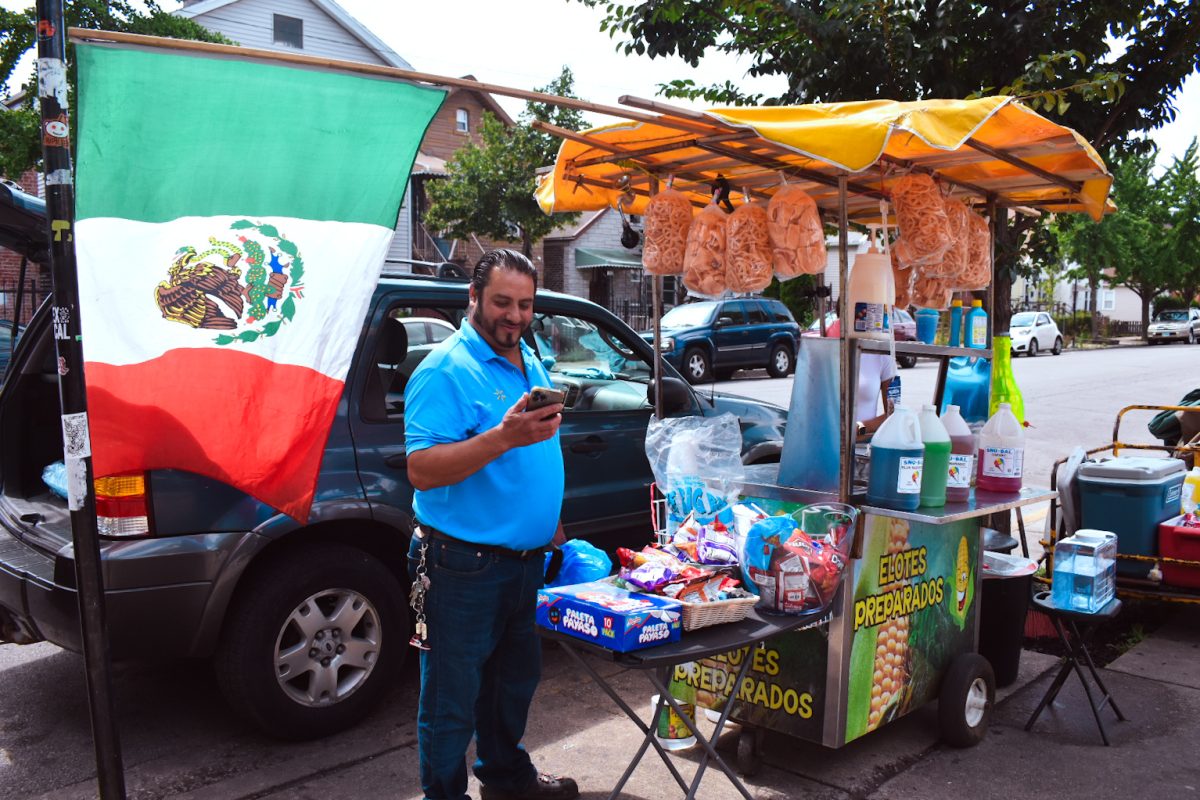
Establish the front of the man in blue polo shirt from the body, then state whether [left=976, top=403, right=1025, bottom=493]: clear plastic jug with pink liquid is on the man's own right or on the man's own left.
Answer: on the man's own left

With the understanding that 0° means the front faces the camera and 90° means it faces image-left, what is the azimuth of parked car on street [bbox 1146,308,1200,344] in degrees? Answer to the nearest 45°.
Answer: approximately 45°

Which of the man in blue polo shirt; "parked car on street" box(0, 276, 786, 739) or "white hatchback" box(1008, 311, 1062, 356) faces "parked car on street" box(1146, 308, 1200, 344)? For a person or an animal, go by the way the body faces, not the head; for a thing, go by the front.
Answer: "parked car on street" box(0, 276, 786, 739)

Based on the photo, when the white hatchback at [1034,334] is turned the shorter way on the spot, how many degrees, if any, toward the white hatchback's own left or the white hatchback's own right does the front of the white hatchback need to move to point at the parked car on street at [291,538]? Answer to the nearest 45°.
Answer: approximately 45° to the white hatchback's own left

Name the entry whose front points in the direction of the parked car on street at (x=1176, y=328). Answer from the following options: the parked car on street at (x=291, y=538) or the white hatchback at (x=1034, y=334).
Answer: the parked car on street at (x=291, y=538)

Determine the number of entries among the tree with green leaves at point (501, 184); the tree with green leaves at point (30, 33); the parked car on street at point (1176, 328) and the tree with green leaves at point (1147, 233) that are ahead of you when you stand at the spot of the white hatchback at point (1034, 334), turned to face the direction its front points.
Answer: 2

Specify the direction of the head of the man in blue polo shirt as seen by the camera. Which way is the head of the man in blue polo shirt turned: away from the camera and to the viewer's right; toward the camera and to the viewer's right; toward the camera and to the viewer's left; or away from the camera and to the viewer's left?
toward the camera and to the viewer's right

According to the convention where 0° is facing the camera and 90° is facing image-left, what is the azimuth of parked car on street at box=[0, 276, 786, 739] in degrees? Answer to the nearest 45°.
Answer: approximately 225°

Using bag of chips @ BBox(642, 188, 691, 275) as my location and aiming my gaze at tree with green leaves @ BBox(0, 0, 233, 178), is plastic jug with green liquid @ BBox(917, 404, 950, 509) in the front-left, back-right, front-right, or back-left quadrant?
back-right

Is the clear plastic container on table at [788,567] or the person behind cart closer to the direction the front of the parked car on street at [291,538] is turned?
the person behind cart
